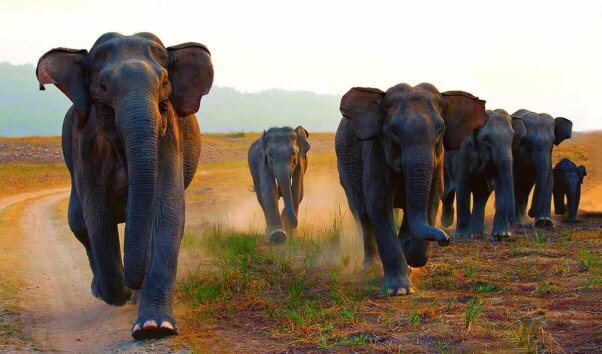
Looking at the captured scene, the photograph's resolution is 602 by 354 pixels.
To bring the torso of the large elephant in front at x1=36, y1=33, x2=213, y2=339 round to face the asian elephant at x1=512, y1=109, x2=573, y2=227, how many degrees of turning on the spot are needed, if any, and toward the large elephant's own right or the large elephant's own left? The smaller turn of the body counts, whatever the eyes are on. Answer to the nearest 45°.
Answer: approximately 135° to the large elephant's own left

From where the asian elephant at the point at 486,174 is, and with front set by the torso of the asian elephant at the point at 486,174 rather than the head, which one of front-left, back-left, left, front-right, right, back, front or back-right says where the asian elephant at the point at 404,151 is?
front-right

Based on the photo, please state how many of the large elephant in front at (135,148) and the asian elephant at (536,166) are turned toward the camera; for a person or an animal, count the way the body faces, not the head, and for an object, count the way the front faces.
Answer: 2

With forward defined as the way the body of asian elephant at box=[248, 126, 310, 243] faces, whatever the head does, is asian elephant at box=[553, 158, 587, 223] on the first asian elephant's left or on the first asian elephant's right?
on the first asian elephant's left

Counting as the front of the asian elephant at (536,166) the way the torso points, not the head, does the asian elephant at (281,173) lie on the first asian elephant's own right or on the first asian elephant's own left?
on the first asian elephant's own right

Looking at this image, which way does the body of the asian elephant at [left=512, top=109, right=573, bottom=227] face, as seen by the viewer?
toward the camera

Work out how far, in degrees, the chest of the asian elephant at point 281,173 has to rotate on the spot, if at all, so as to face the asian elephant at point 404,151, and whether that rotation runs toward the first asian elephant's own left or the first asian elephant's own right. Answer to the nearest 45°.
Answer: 0° — it already faces it

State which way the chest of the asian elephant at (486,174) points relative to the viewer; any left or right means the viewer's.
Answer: facing the viewer and to the right of the viewer

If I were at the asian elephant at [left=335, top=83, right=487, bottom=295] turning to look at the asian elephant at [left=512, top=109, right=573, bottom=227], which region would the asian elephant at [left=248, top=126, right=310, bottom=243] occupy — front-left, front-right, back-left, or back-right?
front-left

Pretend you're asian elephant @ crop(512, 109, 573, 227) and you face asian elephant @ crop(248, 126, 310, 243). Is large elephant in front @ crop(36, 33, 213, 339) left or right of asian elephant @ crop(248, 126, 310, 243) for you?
left

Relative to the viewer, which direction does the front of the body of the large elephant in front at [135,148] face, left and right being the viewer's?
facing the viewer

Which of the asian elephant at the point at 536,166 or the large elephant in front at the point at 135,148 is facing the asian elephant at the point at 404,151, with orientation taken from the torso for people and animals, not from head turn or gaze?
the asian elephant at the point at 536,166

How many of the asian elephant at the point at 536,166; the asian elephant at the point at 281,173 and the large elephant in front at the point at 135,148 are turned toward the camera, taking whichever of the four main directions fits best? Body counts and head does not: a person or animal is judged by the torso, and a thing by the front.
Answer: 3
